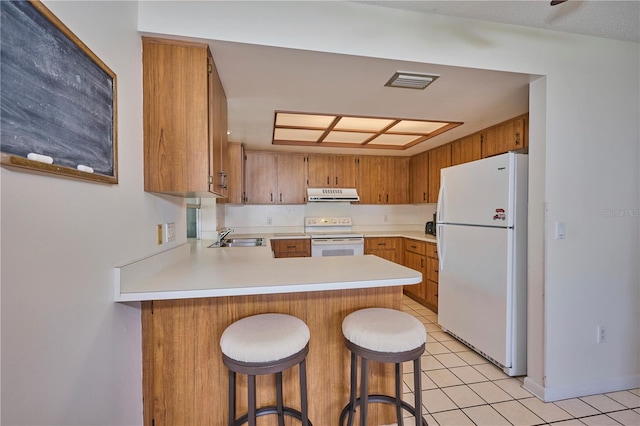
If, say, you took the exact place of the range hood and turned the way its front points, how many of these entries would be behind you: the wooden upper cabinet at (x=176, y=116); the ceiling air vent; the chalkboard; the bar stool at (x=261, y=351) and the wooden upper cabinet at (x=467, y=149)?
0

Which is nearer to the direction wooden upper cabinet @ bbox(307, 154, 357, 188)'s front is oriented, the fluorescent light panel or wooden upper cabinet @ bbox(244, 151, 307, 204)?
the fluorescent light panel

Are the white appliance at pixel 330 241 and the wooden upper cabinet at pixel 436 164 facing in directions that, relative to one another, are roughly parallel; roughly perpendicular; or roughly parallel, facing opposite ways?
roughly perpendicular

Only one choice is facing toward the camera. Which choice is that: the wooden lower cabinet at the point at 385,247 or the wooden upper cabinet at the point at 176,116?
the wooden lower cabinet

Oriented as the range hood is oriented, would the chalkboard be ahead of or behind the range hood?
ahead

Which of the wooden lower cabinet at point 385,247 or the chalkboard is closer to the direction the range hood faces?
the chalkboard

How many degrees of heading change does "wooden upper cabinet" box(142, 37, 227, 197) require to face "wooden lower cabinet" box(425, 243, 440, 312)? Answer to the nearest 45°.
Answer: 0° — it already faces it

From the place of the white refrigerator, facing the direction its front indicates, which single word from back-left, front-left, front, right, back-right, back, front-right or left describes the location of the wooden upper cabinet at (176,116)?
front

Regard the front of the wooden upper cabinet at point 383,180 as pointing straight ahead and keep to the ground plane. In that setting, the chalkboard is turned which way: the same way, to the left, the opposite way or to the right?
to the left

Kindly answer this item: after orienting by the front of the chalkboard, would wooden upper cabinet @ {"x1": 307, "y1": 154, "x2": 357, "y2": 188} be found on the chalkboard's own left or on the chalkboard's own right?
on the chalkboard's own left

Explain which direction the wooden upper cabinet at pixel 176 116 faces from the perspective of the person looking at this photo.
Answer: facing to the right of the viewer

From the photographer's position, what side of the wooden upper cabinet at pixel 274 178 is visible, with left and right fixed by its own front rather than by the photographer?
front

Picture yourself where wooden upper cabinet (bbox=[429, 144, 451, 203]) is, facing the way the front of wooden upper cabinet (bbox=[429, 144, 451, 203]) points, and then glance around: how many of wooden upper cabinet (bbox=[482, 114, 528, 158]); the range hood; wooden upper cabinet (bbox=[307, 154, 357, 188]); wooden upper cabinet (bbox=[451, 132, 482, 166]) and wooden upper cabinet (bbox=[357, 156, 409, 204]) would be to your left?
2

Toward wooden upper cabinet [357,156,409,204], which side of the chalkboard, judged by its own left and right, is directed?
left

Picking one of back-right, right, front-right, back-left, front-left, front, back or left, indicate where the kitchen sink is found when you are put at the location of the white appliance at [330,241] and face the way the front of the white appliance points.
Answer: front-right

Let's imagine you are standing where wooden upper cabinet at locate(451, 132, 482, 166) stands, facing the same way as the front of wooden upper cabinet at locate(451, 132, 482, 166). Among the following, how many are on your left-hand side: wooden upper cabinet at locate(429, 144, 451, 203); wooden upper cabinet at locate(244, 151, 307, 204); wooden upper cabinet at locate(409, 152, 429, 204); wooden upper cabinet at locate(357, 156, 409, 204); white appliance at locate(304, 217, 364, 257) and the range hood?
0

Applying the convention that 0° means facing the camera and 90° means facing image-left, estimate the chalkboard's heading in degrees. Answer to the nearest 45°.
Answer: approximately 315°

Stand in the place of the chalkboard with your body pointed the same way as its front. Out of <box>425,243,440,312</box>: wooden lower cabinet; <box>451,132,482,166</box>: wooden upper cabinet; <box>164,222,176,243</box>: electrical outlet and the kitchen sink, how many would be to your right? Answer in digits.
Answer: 0

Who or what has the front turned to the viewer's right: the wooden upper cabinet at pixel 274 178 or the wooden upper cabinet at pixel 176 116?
the wooden upper cabinet at pixel 176 116

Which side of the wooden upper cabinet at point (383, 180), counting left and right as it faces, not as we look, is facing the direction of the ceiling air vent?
front

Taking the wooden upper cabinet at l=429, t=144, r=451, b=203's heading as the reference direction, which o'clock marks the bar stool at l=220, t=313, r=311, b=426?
The bar stool is roughly at 11 o'clock from the wooden upper cabinet.
